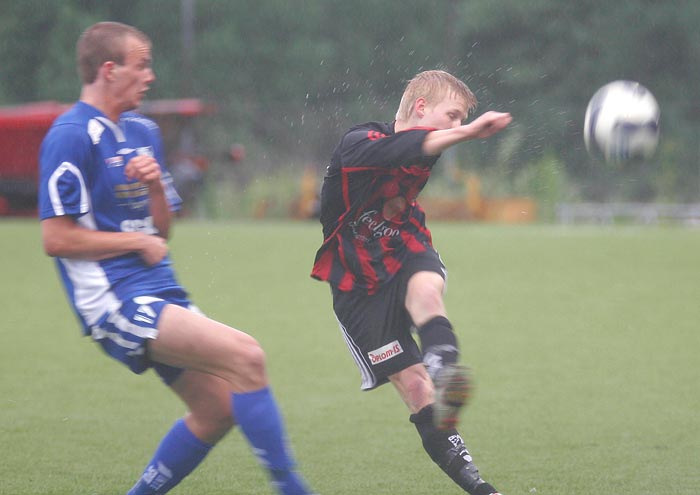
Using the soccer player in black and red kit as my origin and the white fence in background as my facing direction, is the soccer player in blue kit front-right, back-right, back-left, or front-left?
back-left

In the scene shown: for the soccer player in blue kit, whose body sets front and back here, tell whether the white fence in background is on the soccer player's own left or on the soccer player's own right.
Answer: on the soccer player's own left

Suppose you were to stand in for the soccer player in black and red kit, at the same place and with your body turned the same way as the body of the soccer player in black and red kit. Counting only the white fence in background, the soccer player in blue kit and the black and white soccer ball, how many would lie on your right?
1

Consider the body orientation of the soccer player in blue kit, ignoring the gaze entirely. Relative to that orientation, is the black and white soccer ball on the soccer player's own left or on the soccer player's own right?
on the soccer player's own left

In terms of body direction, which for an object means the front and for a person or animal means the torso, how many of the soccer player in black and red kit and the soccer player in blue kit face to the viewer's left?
0

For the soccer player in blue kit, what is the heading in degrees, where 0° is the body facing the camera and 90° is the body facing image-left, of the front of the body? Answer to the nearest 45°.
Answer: approximately 315°

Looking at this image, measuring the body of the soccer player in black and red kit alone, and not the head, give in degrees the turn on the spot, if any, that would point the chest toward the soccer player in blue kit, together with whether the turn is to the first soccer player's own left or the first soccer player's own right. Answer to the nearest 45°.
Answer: approximately 90° to the first soccer player's own right

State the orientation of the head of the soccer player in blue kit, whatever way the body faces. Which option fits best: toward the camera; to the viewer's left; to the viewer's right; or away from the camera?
to the viewer's right

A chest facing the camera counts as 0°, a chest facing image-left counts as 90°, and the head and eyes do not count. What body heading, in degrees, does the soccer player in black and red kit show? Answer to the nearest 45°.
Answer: approximately 315°

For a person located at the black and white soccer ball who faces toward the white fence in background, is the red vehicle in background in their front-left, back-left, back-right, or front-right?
front-left
